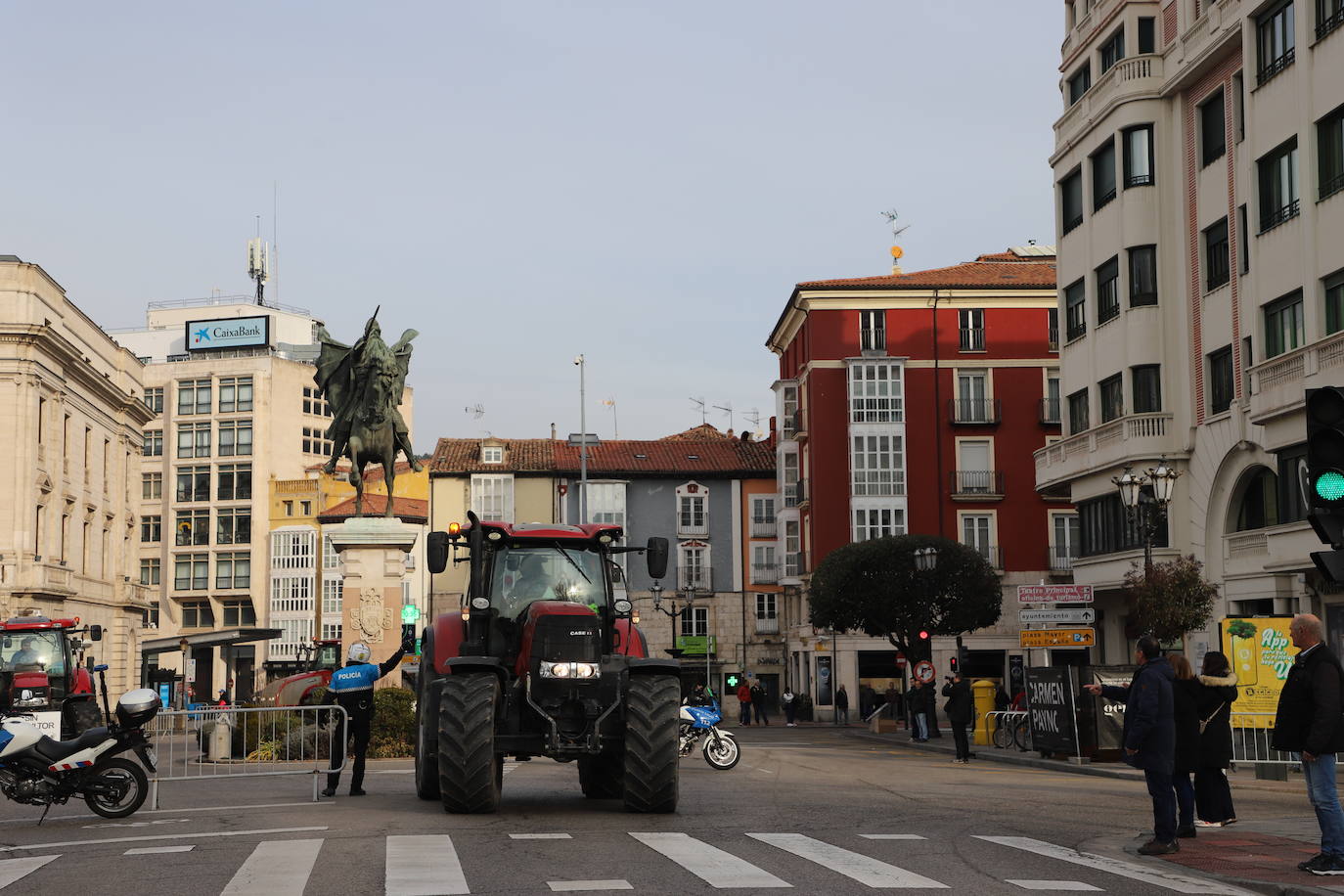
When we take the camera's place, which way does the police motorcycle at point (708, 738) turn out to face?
facing to the right of the viewer

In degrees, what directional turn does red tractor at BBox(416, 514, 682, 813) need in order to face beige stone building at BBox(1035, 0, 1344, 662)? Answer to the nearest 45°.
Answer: approximately 135° to its left

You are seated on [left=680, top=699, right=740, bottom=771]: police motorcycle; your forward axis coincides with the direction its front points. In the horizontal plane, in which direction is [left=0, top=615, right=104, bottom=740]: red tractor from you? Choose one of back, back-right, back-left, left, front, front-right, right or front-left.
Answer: back

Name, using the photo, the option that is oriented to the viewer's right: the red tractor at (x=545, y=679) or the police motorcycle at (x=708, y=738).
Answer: the police motorcycle

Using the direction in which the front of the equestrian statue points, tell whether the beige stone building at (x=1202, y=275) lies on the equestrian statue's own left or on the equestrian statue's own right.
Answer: on the equestrian statue's own left

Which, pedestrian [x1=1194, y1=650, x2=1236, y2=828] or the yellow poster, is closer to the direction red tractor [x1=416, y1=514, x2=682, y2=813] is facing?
the pedestrian

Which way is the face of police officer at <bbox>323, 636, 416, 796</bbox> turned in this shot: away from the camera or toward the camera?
away from the camera

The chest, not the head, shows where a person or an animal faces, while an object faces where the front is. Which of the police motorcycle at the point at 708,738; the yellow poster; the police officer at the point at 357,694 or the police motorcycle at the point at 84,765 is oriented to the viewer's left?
the police motorcycle at the point at 84,765

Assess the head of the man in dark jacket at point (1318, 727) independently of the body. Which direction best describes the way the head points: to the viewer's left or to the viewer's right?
to the viewer's left

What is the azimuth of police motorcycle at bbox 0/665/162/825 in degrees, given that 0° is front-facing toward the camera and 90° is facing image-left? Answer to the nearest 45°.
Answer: approximately 90°

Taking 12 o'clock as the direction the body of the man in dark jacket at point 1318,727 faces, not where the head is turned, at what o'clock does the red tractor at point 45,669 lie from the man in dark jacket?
The red tractor is roughly at 1 o'clock from the man in dark jacket.

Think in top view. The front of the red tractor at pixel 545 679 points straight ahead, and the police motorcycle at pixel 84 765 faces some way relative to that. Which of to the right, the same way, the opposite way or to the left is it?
to the right
